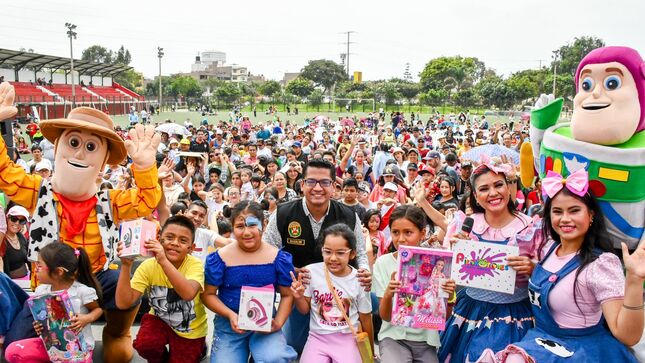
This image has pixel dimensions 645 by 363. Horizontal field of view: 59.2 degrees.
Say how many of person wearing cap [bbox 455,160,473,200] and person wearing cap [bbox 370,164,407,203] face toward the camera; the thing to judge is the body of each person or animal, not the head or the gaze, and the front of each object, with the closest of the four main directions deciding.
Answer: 2

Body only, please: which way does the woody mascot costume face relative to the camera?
toward the camera

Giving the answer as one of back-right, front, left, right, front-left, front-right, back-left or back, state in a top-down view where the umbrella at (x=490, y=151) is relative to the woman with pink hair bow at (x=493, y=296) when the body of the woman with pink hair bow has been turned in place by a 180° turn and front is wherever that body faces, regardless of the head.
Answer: front

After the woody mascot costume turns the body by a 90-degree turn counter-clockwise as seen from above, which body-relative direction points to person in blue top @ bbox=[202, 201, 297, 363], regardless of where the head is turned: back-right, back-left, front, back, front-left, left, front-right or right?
front-right

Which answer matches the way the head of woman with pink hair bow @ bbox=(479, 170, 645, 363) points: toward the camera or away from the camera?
toward the camera

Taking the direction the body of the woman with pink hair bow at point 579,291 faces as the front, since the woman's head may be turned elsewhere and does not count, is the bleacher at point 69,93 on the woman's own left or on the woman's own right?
on the woman's own right

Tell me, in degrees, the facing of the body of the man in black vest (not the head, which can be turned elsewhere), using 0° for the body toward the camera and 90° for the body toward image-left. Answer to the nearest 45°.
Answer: approximately 0°

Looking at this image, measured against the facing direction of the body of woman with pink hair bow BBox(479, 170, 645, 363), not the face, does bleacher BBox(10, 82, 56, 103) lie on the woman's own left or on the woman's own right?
on the woman's own right

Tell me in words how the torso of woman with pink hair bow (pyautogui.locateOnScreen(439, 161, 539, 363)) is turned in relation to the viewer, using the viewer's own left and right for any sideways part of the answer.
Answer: facing the viewer

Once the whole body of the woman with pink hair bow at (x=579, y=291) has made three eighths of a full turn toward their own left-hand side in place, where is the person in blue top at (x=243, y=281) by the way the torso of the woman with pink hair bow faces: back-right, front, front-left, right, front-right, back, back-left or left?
back

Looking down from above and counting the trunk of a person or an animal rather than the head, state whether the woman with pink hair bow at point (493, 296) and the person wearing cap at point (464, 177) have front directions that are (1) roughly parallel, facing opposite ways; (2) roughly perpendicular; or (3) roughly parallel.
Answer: roughly parallel

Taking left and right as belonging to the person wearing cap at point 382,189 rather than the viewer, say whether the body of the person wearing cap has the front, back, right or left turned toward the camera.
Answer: front
